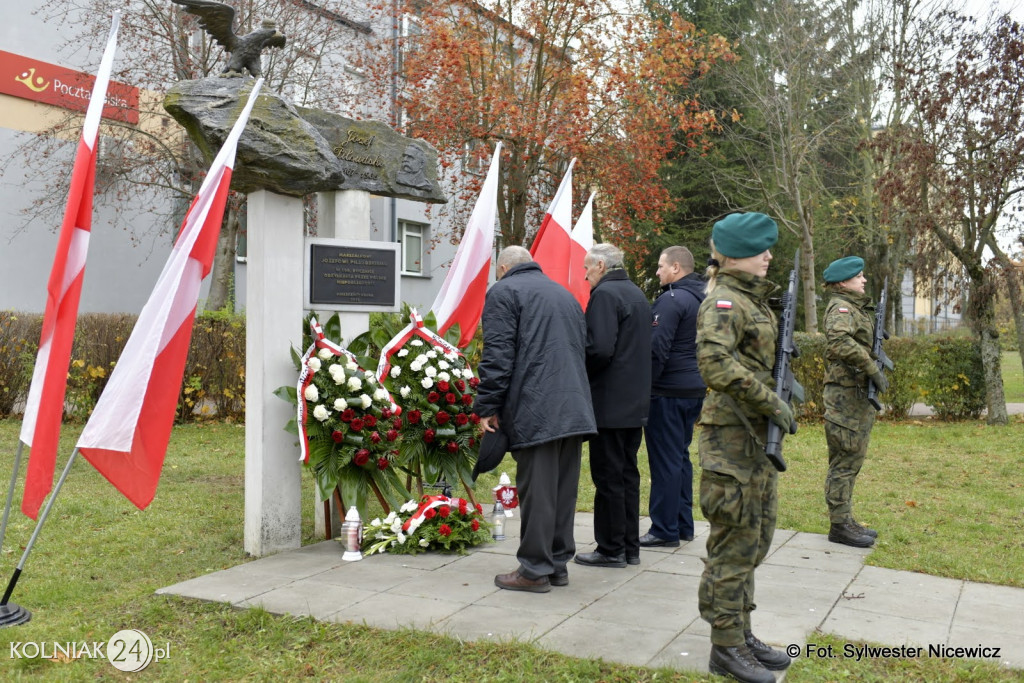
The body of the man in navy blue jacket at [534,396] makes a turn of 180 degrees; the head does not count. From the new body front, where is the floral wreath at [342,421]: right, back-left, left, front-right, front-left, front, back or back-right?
back

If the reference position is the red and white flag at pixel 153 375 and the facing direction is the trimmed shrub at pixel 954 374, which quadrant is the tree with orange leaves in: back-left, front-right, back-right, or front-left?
front-left

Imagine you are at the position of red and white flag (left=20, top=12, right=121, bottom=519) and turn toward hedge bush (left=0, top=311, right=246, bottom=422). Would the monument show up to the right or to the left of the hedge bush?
right

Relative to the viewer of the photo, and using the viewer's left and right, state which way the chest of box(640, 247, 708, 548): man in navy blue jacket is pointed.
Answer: facing to the left of the viewer

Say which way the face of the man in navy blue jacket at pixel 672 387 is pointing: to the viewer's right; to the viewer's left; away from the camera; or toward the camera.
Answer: to the viewer's left

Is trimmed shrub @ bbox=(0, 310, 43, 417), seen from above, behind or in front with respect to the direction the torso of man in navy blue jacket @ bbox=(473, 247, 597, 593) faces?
in front

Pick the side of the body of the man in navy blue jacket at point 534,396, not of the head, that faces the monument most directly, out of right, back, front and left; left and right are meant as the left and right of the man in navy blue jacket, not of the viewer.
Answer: front

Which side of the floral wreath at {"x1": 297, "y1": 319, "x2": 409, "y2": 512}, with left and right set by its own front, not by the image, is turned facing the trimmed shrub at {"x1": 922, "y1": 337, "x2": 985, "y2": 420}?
left

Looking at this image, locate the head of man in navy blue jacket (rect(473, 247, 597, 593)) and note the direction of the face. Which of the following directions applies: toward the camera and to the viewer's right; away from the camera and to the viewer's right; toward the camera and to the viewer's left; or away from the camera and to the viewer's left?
away from the camera and to the viewer's left
